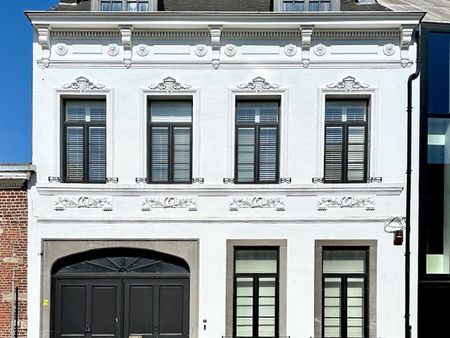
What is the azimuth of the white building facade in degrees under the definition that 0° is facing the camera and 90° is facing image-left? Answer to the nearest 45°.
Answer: approximately 0°
